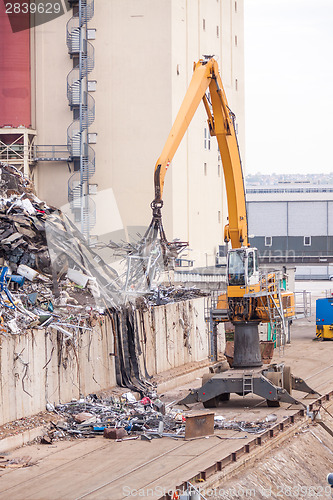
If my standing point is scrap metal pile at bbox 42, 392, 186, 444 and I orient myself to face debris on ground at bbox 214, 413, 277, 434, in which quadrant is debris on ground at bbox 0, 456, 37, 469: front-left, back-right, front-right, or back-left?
back-right

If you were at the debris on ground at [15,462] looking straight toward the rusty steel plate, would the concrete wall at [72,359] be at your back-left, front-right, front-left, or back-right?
front-left

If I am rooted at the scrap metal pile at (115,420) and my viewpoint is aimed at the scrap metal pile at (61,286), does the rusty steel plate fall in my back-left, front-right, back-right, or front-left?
back-right

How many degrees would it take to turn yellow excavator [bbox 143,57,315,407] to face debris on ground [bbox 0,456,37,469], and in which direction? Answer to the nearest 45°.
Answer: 0° — it already faces it

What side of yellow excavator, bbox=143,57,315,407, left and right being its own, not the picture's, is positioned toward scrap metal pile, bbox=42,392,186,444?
front

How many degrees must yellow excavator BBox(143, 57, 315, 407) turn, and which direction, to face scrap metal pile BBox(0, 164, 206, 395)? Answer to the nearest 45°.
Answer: approximately 45° to its right
